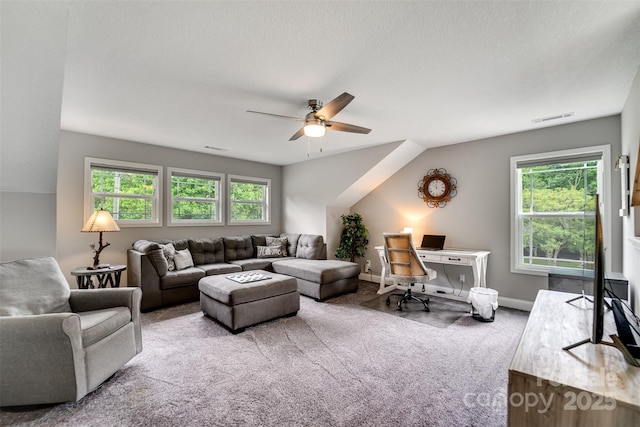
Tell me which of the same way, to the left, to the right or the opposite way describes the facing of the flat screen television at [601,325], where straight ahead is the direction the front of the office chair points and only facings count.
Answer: to the left

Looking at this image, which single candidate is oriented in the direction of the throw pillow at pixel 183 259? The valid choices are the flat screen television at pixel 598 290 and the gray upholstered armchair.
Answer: the flat screen television

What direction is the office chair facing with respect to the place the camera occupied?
facing away from the viewer and to the right of the viewer

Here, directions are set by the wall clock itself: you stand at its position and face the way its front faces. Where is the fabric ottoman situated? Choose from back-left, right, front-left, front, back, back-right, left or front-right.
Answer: front-right

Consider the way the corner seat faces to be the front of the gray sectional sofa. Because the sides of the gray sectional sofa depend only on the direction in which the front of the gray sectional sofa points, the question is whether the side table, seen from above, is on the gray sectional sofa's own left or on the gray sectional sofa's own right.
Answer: on the gray sectional sofa's own right

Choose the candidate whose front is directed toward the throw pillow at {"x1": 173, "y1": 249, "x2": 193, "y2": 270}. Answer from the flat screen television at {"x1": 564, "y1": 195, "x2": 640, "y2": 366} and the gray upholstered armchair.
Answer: the flat screen television

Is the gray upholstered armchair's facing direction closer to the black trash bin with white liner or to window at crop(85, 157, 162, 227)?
the black trash bin with white liner

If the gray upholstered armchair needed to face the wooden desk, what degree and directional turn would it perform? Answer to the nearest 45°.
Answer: approximately 45° to its left

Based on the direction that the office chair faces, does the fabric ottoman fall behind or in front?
behind

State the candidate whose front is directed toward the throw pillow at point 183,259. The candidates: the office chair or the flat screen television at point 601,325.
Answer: the flat screen television

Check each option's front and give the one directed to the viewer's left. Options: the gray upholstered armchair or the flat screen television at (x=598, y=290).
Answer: the flat screen television

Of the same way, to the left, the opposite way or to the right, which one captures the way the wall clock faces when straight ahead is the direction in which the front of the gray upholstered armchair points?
to the right

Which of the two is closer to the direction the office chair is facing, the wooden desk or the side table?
the wooden desk

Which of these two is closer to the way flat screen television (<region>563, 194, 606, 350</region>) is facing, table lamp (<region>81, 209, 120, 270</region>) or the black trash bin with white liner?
the table lamp

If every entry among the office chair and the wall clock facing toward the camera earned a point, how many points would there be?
1
